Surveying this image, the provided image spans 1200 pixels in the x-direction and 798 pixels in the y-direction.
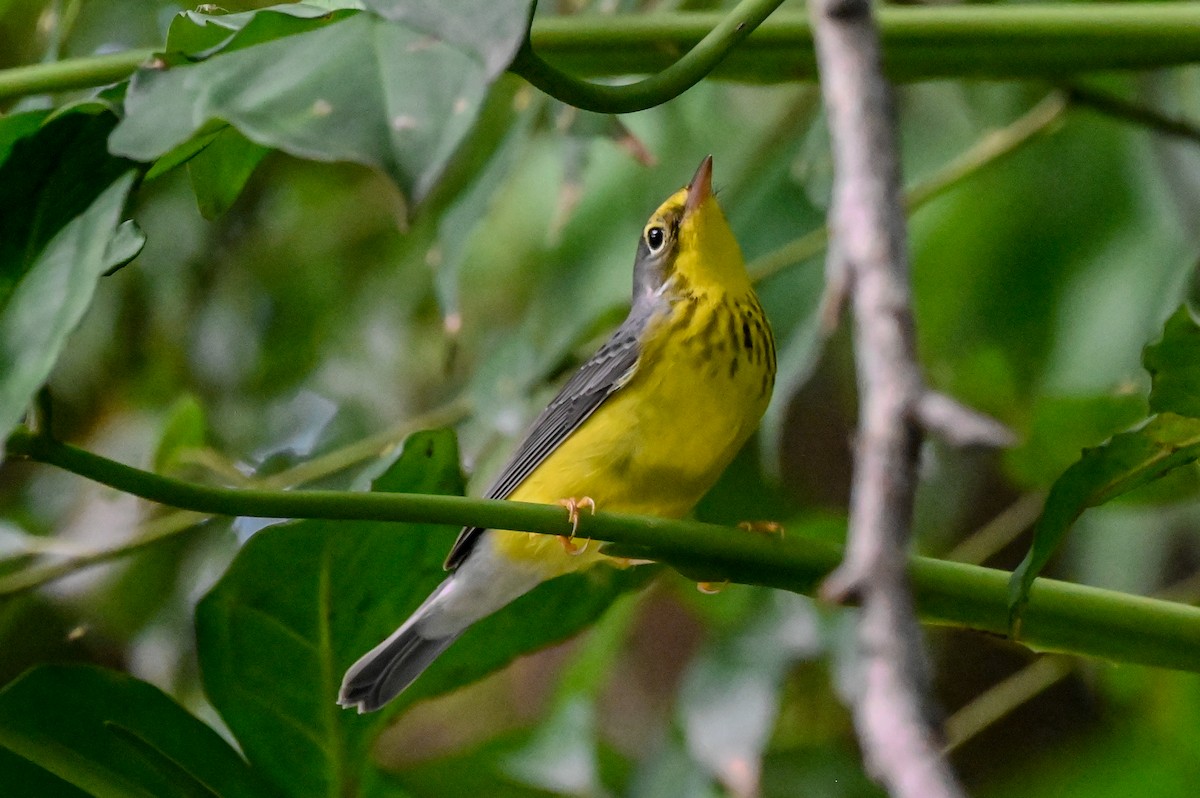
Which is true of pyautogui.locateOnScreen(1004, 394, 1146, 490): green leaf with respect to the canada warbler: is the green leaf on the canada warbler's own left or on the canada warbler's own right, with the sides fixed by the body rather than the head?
on the canada warbler's own left

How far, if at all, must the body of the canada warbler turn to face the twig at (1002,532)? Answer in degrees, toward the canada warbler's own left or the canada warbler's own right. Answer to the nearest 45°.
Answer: approximately 90° to the canada warbler's own left

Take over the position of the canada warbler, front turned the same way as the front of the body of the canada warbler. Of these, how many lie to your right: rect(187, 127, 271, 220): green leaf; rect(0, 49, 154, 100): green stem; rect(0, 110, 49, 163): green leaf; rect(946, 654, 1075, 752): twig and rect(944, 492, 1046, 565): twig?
3

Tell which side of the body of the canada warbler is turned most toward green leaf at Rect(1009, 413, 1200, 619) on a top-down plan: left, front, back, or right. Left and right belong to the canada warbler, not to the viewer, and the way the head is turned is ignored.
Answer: front

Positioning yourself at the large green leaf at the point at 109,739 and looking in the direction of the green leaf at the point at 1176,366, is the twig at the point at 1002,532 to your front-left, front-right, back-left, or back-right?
front-left

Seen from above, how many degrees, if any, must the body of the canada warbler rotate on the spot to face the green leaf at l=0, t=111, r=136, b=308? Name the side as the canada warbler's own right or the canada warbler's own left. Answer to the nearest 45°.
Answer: approximately 90° to the canada warbler's own right

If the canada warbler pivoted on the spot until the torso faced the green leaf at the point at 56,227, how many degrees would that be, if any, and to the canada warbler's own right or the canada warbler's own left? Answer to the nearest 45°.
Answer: approximately 90° to the canada warbler's own right

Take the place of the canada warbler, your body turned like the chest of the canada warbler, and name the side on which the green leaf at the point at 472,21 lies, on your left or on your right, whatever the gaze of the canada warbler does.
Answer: on your right

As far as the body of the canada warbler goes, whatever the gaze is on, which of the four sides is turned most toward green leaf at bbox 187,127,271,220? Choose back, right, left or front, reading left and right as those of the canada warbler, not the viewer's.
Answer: back

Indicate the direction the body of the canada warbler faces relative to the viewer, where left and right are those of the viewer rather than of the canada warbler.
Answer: facing the viewer and to the right of the viewer

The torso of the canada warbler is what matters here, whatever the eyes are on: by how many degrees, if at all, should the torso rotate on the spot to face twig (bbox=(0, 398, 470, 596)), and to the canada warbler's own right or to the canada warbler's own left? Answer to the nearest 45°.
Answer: approximately 180°
